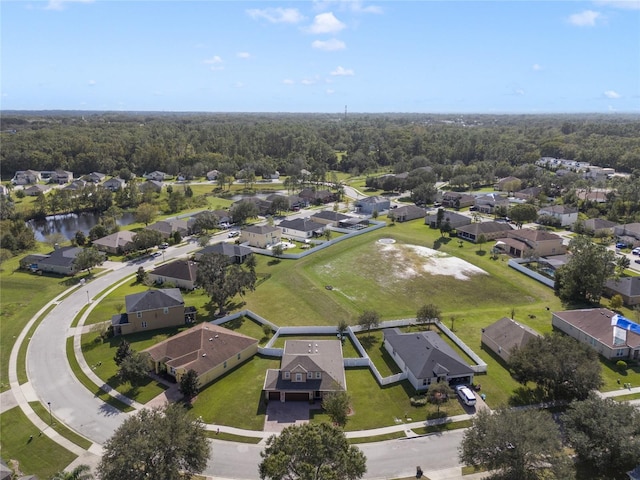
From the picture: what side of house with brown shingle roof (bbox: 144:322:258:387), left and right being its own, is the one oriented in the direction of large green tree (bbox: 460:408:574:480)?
left

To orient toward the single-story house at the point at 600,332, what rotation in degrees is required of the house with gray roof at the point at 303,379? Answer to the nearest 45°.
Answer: approximately 90° to its left

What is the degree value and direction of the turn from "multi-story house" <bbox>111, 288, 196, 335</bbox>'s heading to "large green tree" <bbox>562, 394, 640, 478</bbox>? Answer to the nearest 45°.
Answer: approximately 135° to its left

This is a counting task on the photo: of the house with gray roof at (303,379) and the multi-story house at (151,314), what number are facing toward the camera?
1

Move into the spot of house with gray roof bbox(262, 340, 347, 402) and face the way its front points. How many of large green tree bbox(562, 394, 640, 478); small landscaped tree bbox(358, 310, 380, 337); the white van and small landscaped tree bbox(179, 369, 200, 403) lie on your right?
1

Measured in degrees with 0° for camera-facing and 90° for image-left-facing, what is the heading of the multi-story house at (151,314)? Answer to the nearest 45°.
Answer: approximately 90°

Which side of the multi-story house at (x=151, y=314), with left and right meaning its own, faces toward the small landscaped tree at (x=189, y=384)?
left

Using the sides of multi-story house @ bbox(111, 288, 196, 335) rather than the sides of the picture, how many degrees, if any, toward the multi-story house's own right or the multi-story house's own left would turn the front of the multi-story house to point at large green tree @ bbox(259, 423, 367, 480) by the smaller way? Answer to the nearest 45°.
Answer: approximately 90° to the multi-story house's own left

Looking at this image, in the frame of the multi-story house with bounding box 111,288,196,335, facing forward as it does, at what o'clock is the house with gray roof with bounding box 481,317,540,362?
The house with gray roof is roughly at 7 o'clock from the multi-story house.

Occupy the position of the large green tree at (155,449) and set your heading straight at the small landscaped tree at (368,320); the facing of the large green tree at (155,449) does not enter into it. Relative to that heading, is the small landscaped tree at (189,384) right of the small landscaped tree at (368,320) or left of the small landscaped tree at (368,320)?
left

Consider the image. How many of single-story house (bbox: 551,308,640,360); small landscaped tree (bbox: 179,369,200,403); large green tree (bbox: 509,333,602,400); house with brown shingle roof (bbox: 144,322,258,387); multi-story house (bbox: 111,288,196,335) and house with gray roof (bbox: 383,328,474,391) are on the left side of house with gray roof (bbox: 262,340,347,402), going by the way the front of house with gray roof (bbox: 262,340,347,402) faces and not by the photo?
3

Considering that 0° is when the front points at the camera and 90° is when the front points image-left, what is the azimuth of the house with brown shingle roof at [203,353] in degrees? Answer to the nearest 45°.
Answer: approximately 45°

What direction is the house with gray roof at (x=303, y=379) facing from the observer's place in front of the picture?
facing the viewer
